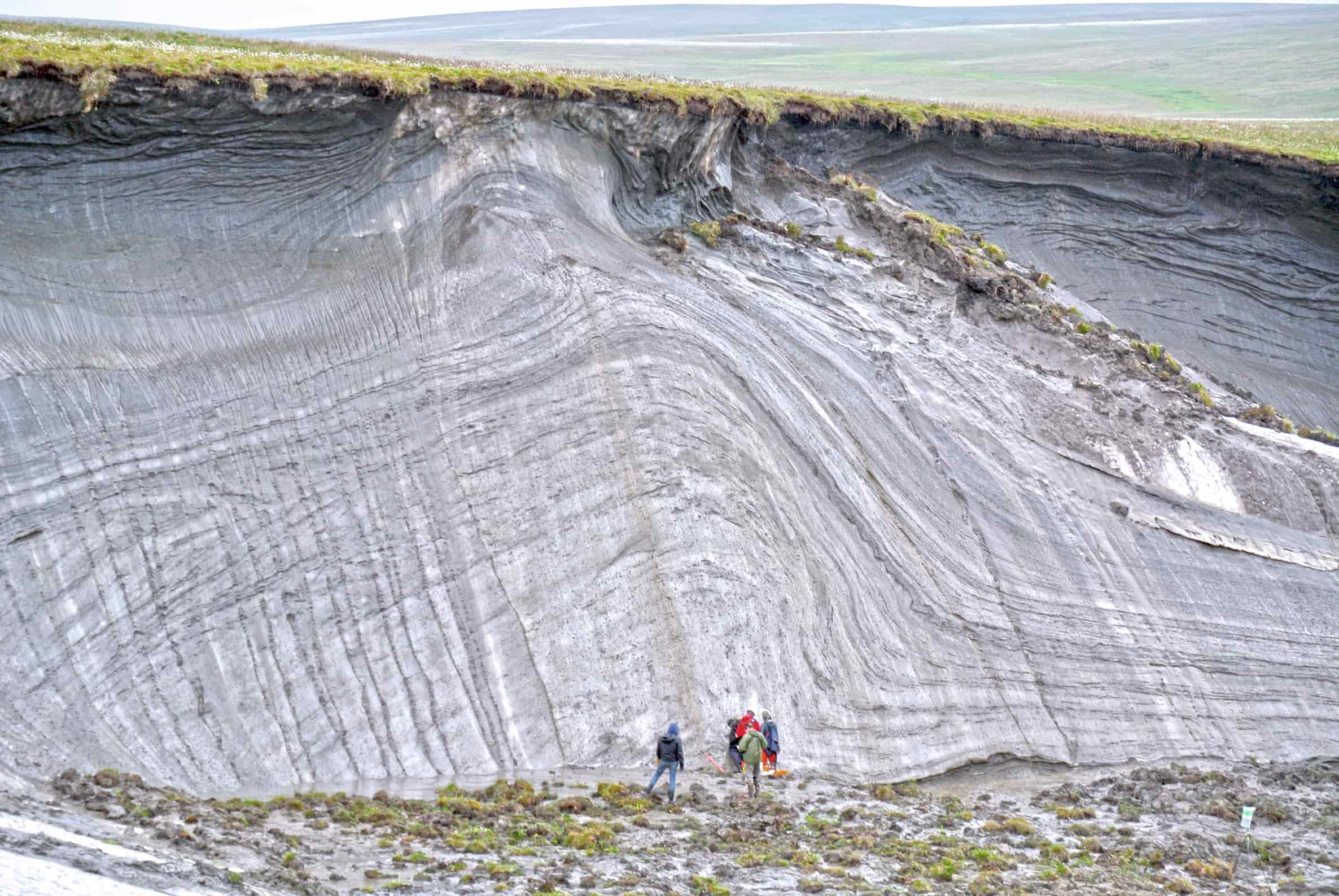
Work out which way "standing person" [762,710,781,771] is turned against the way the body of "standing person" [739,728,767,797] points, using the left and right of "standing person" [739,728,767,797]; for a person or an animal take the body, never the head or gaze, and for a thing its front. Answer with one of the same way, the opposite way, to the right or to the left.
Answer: to the left

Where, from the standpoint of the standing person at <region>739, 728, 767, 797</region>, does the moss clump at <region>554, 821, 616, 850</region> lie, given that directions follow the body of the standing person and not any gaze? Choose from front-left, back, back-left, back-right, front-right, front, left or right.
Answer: back-left

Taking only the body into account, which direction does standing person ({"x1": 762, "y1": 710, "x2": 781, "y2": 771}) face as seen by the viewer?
to the viewer's left

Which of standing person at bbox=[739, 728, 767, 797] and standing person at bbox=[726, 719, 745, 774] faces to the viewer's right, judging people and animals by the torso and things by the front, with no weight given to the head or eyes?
standing person at bbox=[726, 719, 745, 774]

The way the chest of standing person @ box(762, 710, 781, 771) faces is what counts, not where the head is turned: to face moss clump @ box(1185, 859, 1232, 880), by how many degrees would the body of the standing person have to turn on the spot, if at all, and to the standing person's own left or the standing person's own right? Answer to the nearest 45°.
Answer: approximately 180°

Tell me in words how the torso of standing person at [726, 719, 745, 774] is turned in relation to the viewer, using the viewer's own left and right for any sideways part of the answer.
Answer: facing to the right of the viewer

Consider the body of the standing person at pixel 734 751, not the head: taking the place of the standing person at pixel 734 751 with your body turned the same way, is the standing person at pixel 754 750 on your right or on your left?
on your right

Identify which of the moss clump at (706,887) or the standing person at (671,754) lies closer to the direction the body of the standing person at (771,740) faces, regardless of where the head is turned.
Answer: the standing person

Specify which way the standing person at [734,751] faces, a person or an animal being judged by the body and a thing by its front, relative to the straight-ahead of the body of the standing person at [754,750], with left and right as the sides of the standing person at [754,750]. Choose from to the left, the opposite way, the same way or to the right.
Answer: to the right

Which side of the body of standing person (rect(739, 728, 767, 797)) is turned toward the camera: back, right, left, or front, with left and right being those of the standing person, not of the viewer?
back

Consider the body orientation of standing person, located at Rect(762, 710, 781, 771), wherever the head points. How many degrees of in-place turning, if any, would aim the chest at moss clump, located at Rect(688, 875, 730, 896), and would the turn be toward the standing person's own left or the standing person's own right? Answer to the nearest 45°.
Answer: approximately 90° to the standing person's own left
